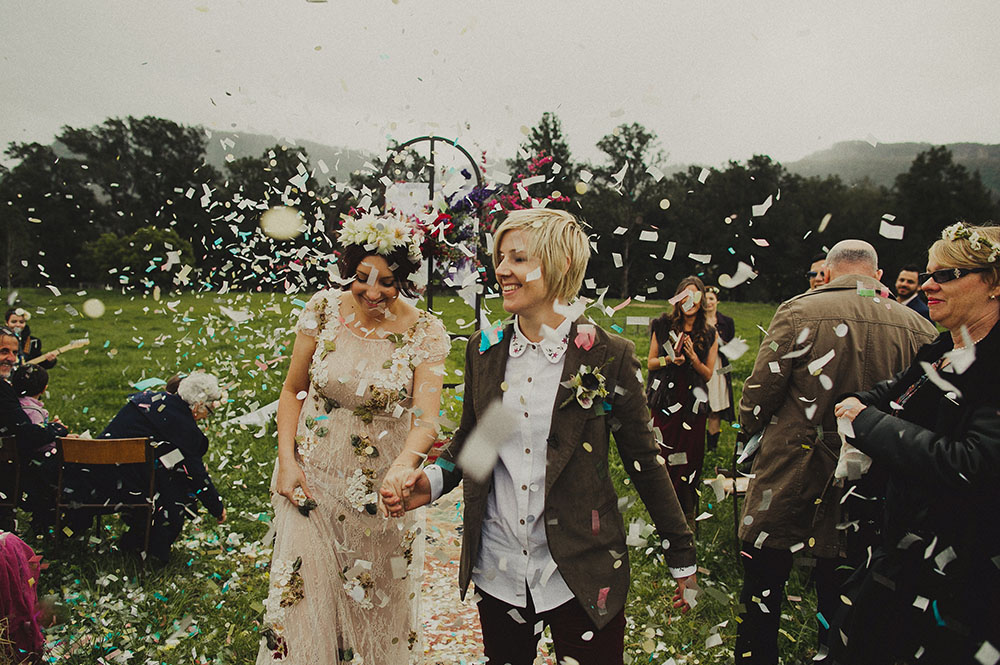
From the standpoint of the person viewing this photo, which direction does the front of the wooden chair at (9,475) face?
facing away from the viewer and to the right of the viewer

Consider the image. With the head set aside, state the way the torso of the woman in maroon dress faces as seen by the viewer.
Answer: toward the camera

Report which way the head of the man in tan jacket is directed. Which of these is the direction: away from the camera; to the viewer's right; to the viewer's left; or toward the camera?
away from the camera

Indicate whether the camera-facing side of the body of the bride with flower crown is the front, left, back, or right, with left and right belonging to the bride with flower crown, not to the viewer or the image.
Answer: front

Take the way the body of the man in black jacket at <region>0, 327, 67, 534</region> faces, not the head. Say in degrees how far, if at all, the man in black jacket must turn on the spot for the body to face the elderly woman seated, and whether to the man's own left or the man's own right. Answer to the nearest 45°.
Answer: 0° — they already face them

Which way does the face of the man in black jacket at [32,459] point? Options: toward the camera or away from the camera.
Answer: toward the camera

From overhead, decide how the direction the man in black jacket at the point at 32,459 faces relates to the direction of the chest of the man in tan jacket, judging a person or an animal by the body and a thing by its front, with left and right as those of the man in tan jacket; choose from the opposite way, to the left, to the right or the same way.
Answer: to the right

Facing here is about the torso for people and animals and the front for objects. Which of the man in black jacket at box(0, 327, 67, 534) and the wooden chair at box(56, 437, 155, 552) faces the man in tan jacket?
the man in black jacket

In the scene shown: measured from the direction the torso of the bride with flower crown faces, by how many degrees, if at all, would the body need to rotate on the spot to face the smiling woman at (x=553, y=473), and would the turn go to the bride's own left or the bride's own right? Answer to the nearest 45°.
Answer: approximately 45° to the bride's own left

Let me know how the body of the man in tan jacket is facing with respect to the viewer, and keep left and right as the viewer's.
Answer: facing away from the viewer

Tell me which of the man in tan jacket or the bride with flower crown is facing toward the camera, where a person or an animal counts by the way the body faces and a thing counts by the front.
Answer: the bride with flower crown

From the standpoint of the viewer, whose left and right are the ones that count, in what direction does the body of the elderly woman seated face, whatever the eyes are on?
facing to the right of the viewer

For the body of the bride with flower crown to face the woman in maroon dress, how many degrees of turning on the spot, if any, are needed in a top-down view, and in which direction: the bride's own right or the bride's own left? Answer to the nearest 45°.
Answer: approximately 135° to the bride's own left
